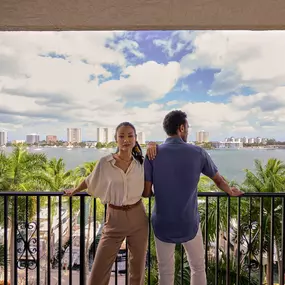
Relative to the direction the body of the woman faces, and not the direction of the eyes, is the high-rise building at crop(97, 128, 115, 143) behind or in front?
behind

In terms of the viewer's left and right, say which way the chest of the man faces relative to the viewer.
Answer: facing away from the viewer

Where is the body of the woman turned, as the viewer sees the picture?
toward the camera

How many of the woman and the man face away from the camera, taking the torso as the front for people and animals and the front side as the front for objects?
1

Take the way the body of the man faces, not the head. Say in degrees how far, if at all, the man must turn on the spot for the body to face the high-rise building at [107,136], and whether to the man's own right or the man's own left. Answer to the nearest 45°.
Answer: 0° — they already face it

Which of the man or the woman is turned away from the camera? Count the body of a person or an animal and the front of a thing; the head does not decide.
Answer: the man

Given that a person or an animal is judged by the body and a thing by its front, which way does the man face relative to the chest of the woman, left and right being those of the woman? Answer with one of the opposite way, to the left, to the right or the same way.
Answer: the opposite way

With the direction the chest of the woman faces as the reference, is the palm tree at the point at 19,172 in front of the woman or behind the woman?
behind
